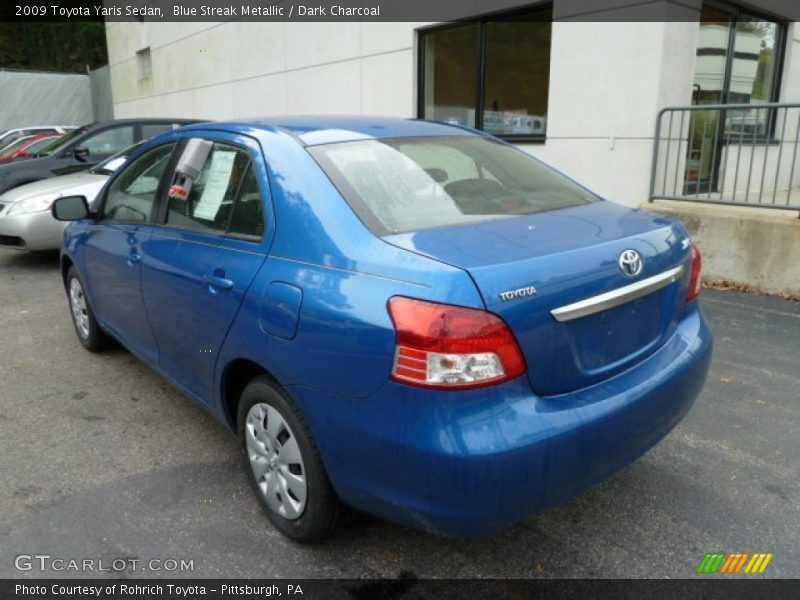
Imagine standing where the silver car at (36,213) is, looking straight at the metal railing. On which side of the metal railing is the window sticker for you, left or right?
right

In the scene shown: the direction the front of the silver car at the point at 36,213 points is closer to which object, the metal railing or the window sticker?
the window sticker

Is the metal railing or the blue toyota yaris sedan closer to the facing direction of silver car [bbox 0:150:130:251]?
the blue toyota yaris sedan

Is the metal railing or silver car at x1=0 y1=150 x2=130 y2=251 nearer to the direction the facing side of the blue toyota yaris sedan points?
the silver car

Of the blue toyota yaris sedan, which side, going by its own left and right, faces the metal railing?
right

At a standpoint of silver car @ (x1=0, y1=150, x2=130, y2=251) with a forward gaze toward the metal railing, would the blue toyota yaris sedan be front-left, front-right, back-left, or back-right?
front-right

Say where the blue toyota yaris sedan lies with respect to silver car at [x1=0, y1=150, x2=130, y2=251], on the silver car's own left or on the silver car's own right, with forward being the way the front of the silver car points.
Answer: on the silver car's own left

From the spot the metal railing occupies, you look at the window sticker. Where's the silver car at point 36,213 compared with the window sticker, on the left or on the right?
right

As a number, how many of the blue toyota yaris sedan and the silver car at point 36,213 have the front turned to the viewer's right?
0

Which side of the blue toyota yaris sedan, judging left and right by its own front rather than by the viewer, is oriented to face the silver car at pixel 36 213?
front

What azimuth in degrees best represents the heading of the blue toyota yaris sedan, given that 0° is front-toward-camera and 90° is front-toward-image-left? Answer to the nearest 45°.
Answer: approximately 135°
